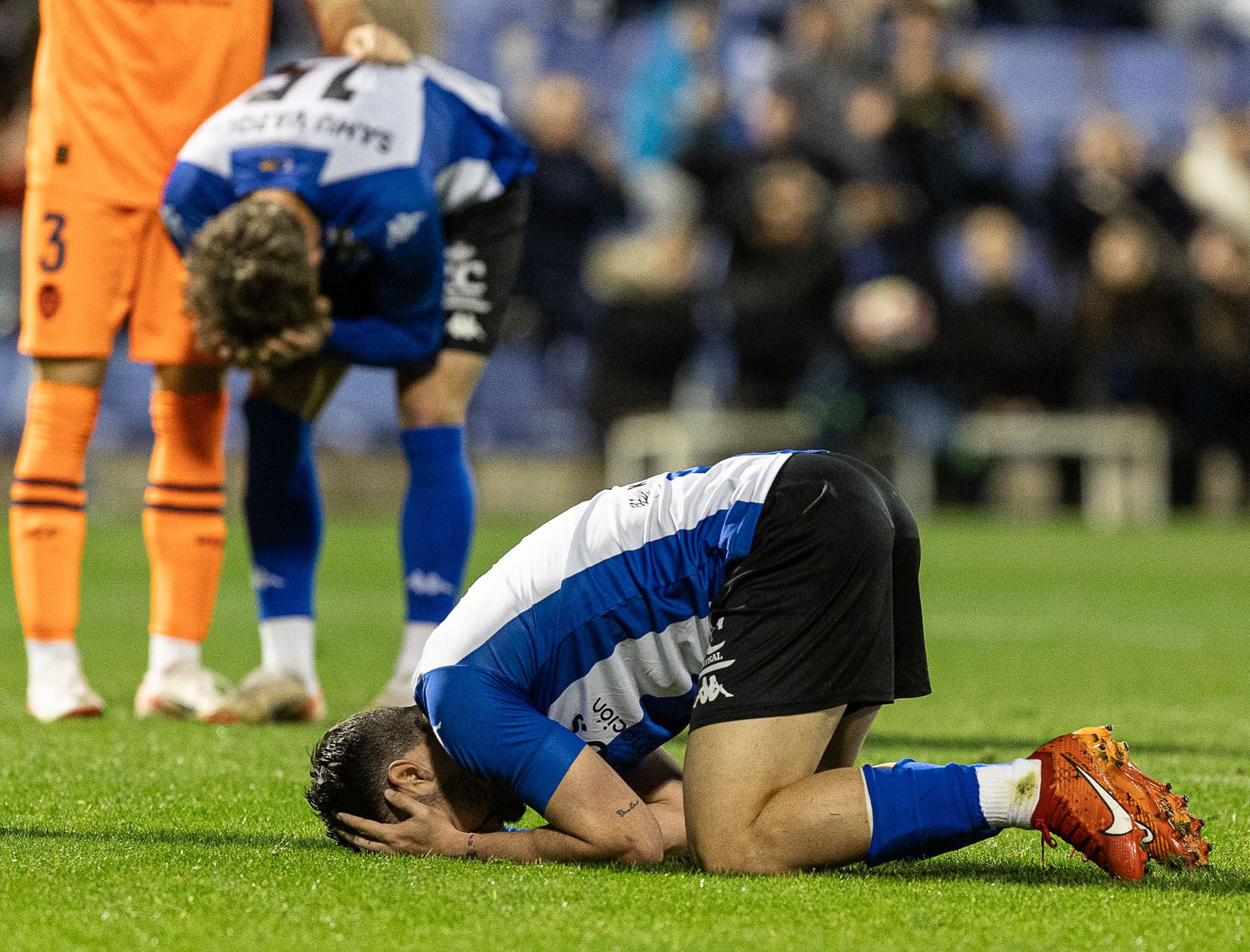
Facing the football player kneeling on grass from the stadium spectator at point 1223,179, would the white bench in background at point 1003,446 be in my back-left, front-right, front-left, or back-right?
front-right

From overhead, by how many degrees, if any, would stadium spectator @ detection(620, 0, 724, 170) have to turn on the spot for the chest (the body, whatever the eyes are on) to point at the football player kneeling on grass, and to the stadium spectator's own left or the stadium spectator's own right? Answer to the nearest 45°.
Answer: approximately 45° to the stadium spectator's own right

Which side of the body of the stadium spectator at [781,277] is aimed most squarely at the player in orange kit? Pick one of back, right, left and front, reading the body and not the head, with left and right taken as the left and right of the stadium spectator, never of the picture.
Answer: front

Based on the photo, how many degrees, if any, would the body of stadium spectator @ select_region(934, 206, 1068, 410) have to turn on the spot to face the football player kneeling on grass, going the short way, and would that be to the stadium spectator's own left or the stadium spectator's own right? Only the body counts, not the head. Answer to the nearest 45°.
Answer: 0° — they already face them

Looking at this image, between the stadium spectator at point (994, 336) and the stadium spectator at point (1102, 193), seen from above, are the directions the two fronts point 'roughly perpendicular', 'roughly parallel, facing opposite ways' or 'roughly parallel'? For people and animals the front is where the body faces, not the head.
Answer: roughly parallel

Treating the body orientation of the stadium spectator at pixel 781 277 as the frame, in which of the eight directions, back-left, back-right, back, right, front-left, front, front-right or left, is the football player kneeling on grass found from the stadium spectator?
front

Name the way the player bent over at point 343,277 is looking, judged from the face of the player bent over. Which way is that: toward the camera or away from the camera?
toward the camera

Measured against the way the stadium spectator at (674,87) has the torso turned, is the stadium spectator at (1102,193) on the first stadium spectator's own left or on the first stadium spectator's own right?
on the first stadium spectator's own left

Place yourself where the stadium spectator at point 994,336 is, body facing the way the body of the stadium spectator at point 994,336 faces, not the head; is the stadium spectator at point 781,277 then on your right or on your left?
on your right

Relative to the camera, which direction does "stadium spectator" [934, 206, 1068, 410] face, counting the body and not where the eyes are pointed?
toward the camera

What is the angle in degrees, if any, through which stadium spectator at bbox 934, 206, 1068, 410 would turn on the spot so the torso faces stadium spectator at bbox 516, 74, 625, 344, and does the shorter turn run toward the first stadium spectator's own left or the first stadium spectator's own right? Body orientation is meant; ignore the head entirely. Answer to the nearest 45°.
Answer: approximately 90° to the first stadium spectator's own right

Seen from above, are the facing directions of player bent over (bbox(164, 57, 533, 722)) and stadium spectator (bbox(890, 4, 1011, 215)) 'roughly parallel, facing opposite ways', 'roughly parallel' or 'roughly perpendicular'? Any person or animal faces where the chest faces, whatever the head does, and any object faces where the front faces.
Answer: roughly parallel

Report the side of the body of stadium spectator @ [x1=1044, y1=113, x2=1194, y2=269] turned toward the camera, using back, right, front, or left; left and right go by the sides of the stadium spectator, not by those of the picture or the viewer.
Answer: front

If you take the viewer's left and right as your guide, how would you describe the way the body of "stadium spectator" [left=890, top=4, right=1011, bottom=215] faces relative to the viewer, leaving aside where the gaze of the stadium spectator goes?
facing the viewer and to the left of the viewer

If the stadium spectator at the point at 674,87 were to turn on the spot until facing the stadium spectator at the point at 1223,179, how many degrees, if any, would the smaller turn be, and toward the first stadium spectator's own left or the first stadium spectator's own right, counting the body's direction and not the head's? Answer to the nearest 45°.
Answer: approximately 45° to the first stadium spectator's own left

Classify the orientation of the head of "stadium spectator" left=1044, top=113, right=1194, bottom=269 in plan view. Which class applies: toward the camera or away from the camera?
toward the camera

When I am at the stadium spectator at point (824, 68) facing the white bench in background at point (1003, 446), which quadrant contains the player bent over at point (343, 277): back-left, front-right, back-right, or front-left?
front-right

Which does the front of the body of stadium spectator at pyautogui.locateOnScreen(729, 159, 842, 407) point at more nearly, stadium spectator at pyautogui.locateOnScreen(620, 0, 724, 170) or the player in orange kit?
the player in orange kit
